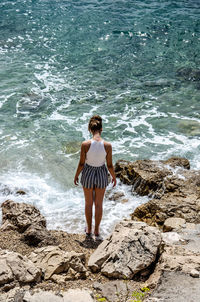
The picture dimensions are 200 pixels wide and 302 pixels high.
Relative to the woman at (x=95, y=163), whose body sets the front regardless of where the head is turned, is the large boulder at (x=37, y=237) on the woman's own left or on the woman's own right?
on the woman's own left

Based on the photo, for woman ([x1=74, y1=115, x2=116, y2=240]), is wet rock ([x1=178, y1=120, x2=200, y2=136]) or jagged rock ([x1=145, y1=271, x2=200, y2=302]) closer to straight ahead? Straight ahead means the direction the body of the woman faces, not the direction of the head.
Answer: the wet rock

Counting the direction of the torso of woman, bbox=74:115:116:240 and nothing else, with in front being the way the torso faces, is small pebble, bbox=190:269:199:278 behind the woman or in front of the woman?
behind

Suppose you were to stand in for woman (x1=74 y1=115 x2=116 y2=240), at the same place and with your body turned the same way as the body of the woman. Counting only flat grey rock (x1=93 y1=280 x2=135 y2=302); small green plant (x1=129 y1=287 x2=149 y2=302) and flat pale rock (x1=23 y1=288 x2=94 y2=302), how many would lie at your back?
3

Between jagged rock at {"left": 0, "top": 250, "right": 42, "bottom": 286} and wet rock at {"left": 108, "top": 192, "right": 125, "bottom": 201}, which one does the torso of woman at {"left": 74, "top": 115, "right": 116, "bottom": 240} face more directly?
the wet rock

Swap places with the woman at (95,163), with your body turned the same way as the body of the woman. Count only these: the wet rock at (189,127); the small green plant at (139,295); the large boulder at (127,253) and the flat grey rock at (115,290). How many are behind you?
3

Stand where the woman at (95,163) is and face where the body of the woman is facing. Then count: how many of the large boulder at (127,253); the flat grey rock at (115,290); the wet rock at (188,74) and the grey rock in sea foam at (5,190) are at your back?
2

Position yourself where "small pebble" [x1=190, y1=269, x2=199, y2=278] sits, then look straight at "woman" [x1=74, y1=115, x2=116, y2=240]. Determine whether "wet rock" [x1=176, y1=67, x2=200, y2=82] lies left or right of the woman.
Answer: right

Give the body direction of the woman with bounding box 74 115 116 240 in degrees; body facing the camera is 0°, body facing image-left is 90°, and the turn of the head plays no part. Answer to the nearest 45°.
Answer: approximately 180°

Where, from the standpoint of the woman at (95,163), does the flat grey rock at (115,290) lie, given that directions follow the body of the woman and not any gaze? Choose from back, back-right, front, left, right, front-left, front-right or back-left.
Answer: back

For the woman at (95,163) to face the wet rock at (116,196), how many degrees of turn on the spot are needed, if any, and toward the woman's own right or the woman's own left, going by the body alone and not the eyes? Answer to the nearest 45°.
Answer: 0° — they already face it

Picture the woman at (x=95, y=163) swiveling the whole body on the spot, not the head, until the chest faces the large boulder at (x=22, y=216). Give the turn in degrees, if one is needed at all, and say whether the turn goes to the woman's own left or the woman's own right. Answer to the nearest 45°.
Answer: approximately 90° to the woman's own left

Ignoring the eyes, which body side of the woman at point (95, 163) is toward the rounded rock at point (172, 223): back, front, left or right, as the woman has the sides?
right

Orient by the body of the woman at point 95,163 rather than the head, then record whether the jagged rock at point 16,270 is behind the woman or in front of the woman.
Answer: behind

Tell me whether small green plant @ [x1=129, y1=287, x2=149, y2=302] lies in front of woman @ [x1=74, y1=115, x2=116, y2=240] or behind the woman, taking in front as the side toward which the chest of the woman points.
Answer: behind
